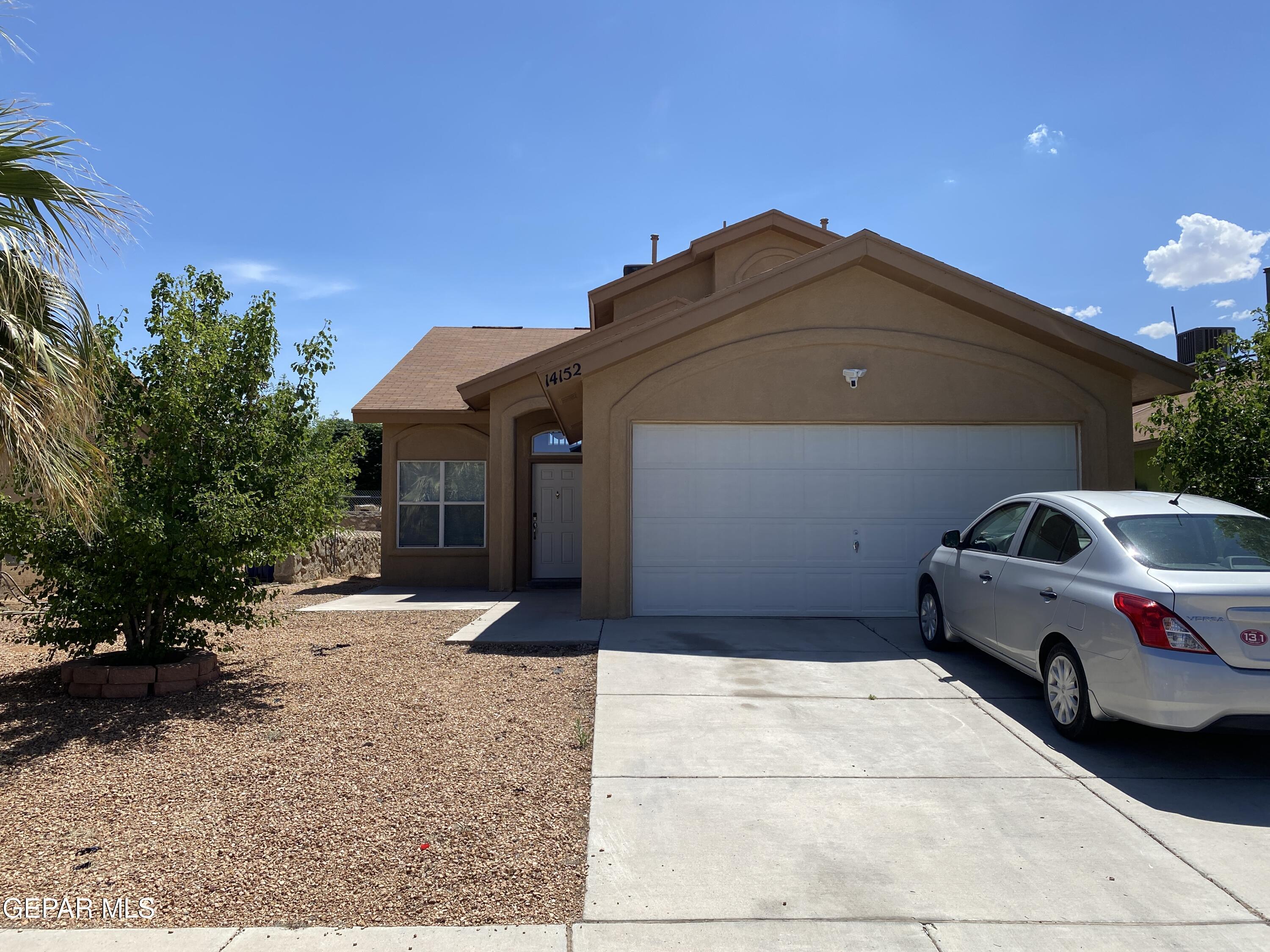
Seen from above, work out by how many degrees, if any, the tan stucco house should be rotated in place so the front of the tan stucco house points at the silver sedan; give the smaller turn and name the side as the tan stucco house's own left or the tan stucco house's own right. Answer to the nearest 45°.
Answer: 0° — it already faces it

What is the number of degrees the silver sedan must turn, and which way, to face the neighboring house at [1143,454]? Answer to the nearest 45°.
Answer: approximately 45° to its right

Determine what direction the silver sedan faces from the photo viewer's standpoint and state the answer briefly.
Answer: facing away from the viewer and to the left of the viewer

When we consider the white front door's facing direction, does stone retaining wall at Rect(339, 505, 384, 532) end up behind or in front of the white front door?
behind

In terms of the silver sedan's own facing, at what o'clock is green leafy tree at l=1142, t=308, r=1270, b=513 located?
The green leafy tree is roughly at 2 o'clock from the silver sedan.

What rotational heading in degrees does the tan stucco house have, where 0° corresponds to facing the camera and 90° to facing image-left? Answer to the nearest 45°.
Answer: approximately 0°

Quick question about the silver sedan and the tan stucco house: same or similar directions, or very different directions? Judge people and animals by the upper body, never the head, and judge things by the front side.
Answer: very different directions

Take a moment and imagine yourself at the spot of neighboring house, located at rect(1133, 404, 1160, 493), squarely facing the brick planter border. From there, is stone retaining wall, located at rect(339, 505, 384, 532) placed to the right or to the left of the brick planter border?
right

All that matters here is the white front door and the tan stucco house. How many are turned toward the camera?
2

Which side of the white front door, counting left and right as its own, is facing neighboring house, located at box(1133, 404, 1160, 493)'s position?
left

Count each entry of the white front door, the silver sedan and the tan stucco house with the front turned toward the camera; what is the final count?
2
